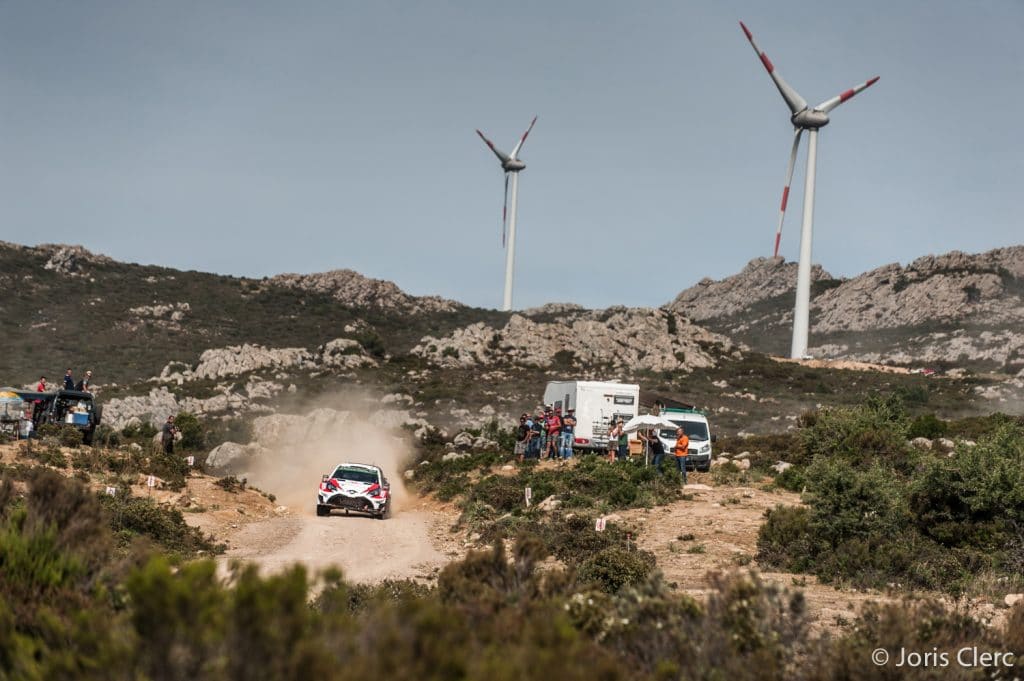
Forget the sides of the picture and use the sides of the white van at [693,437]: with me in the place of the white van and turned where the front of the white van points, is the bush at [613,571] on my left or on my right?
on my right

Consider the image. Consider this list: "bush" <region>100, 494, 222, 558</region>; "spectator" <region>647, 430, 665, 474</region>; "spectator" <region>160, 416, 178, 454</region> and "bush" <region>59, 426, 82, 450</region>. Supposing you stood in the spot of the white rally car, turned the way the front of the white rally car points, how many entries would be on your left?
1

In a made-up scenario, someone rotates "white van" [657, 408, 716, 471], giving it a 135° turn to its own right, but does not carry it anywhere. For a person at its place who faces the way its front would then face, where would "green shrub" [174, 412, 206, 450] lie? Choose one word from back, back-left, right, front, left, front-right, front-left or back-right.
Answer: front

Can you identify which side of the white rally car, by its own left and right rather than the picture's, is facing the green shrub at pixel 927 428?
left

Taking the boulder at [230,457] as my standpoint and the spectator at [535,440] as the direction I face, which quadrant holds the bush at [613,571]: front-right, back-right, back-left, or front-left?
front-right

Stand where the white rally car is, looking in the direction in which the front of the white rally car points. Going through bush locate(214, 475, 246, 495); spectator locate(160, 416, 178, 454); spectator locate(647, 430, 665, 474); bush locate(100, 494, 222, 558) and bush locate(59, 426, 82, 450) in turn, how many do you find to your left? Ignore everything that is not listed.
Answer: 1

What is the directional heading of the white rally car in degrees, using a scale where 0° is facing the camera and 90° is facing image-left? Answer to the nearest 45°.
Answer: approximately 0°

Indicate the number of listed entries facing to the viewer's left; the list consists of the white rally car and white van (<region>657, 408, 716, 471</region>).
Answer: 0

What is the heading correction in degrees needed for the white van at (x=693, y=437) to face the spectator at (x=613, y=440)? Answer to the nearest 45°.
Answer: approximately 135° to its right

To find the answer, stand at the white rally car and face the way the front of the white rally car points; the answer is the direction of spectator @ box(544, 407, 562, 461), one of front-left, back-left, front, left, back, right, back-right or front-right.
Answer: back-left

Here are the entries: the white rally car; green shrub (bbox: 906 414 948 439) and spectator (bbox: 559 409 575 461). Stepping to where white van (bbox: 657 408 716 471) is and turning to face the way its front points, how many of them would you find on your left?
1

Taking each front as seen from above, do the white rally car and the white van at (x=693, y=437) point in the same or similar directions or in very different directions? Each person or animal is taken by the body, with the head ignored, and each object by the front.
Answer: same or similar directions

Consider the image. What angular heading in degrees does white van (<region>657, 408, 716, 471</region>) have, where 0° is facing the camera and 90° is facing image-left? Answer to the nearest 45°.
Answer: approximately 315°

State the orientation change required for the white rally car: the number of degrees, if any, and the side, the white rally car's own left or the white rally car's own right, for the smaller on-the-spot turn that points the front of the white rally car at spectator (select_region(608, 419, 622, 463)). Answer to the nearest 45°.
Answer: approximately 135° to the white rally car's own left

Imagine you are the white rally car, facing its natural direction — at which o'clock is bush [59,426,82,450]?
The bush is roughly at 4 o'clock from the white rally car.

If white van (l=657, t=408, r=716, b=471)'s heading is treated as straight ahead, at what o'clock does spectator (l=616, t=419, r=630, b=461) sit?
The spectator is roughly at 4 o'clock from the white van.
